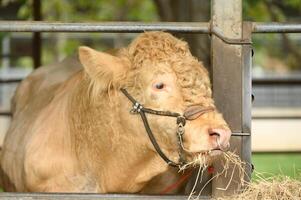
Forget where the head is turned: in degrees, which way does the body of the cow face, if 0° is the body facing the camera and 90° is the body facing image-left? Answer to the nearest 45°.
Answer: approximately 315°

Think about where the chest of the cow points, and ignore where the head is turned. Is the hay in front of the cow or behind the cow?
in front
